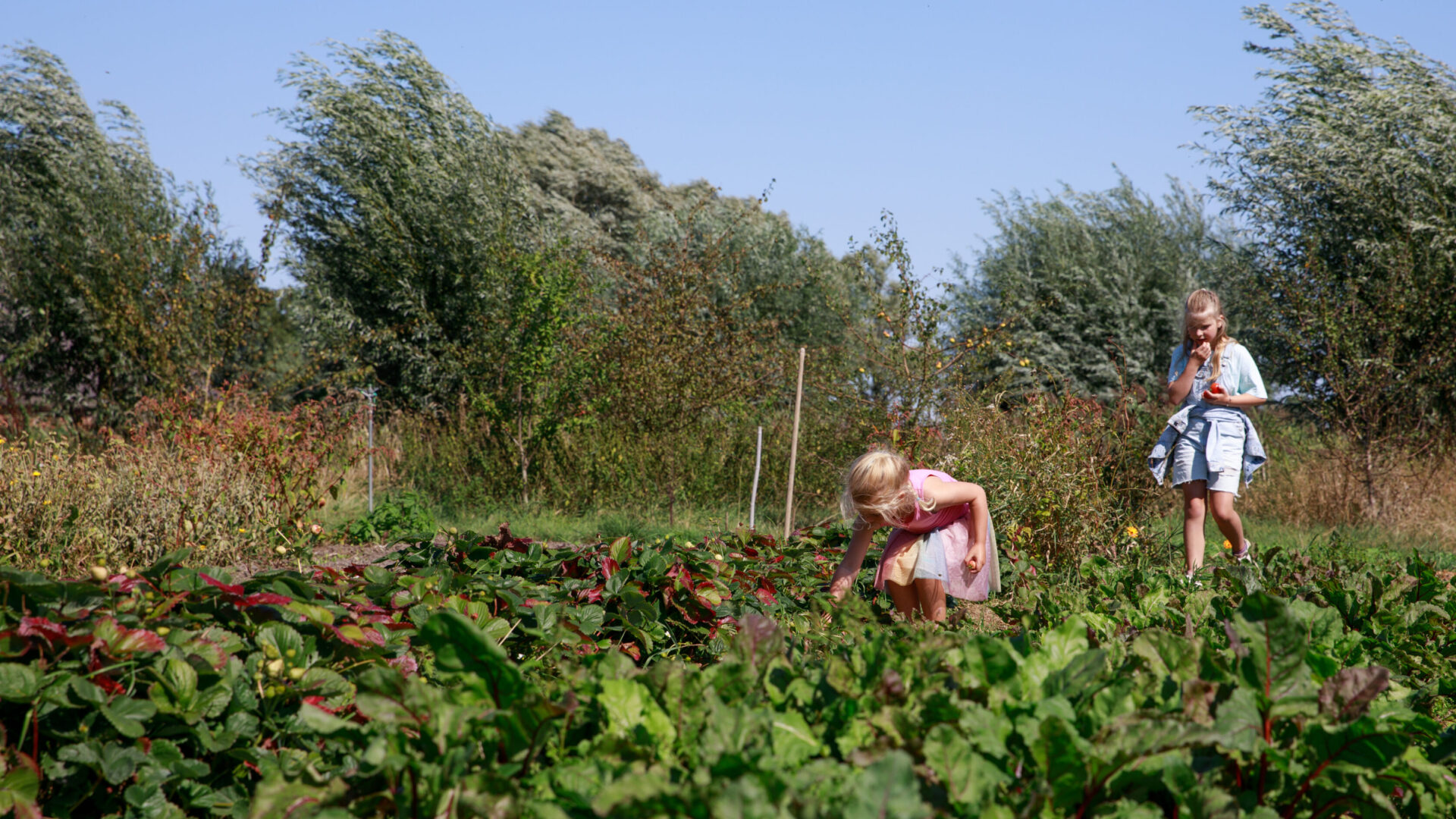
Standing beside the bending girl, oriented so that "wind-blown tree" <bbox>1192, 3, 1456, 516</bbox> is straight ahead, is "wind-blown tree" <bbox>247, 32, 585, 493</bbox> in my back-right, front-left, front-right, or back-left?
front-left

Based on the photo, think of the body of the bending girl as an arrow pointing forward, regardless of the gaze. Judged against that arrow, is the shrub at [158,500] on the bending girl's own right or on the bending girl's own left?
on the bending girl's own right

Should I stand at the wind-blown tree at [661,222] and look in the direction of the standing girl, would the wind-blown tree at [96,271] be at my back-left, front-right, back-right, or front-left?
front-right

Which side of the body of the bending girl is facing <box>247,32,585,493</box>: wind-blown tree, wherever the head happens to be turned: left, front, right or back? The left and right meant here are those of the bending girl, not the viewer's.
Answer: right

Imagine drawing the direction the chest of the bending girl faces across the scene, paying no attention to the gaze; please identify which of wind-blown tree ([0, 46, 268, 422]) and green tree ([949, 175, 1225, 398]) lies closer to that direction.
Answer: the wind-blown tree

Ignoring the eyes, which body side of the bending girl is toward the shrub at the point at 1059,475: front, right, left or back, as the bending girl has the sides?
back

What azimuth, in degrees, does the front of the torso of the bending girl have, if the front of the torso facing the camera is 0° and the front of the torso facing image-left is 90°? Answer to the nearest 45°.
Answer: approximately 45°

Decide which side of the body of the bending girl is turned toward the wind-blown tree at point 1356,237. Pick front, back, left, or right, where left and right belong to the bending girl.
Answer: back

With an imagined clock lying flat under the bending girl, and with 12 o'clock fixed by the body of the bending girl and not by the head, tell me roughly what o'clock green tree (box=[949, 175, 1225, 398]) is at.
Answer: The green tree is roughly at 5 o'clock from the bending girl.

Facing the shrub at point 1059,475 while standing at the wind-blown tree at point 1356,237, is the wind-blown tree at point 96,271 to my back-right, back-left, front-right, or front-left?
front-right

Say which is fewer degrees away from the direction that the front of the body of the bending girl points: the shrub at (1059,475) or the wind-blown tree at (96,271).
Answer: the wind-blown tree

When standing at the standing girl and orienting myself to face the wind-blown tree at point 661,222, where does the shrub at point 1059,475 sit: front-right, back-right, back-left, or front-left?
front-left

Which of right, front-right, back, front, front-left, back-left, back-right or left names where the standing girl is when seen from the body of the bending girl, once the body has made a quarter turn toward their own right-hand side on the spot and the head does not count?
right

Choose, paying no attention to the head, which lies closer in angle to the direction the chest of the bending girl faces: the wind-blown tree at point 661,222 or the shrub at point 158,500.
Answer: the shrub
